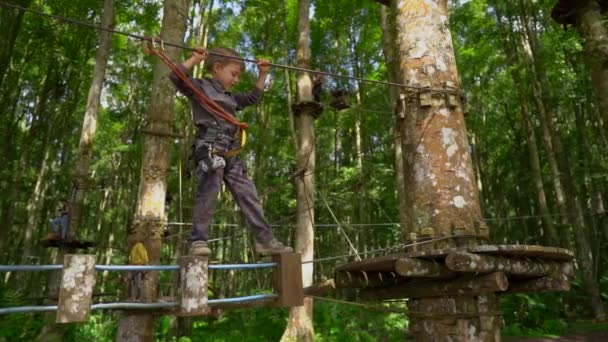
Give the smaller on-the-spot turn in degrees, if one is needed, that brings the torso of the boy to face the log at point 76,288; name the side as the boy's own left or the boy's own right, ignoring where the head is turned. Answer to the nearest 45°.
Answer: approximately 90° to the boy's own right

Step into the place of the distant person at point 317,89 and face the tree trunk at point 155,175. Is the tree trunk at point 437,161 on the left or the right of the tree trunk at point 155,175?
left

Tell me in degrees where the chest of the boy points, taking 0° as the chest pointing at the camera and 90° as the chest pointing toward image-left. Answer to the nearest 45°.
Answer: approximately 315°
